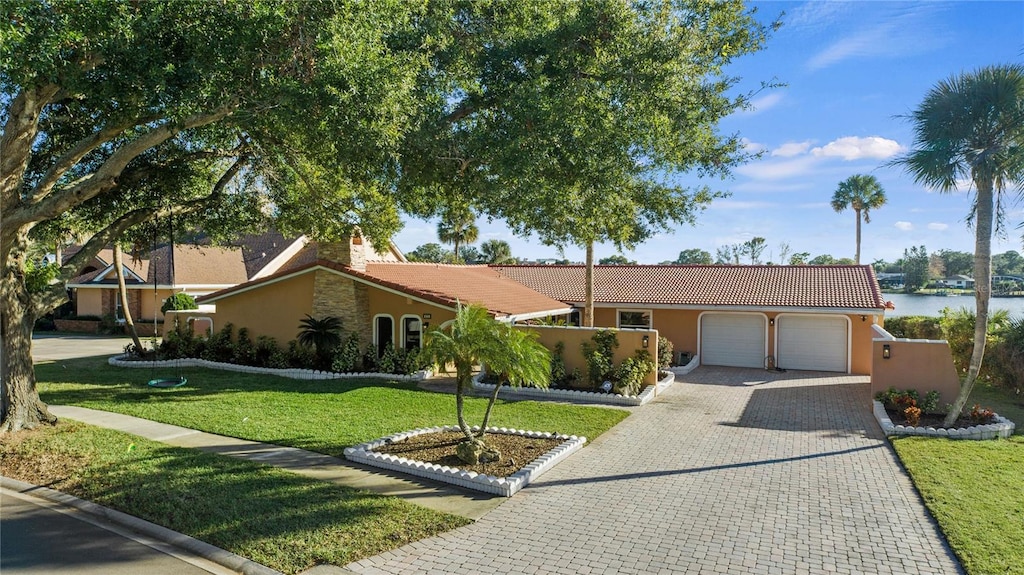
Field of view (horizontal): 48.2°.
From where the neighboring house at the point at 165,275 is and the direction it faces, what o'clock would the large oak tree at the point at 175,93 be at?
The large oak tree is roughly at 12 o'clock from the neighboring house.

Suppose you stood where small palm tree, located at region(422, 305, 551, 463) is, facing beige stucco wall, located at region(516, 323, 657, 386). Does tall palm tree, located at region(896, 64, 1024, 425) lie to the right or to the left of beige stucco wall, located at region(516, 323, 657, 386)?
right

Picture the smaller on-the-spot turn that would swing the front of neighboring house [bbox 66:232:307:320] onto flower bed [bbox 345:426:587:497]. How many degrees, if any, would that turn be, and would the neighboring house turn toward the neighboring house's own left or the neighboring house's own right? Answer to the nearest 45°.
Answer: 0° — it already faces it

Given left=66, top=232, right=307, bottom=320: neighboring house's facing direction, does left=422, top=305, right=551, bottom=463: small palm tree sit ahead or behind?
ahead

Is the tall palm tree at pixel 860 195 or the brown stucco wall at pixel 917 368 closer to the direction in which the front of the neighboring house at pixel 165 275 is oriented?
the brown stucco wall

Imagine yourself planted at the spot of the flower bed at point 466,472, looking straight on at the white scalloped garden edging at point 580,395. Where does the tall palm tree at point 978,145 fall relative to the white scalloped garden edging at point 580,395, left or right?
right

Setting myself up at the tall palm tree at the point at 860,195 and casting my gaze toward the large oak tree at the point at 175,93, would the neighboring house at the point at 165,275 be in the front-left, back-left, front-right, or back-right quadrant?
front-right

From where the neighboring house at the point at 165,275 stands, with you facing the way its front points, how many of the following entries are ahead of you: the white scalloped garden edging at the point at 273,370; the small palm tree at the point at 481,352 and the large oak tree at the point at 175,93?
3

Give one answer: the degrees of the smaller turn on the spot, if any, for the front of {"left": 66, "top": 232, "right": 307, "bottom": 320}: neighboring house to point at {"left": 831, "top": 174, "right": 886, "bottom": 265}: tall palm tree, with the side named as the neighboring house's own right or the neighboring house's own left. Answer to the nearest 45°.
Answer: approximately 90° to the neighboring house's own left

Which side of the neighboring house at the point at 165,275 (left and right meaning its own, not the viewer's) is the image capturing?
front

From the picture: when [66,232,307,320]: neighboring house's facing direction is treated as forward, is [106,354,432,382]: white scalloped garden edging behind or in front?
in front

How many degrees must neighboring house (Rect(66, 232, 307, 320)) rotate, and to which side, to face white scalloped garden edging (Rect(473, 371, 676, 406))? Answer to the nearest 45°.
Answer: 0° — it already faces it
